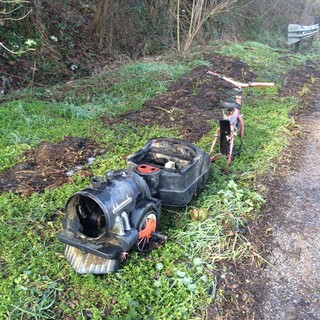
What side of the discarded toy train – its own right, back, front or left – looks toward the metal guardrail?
back

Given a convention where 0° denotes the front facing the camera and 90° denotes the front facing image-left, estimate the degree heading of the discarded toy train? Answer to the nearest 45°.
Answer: approximately 45°
